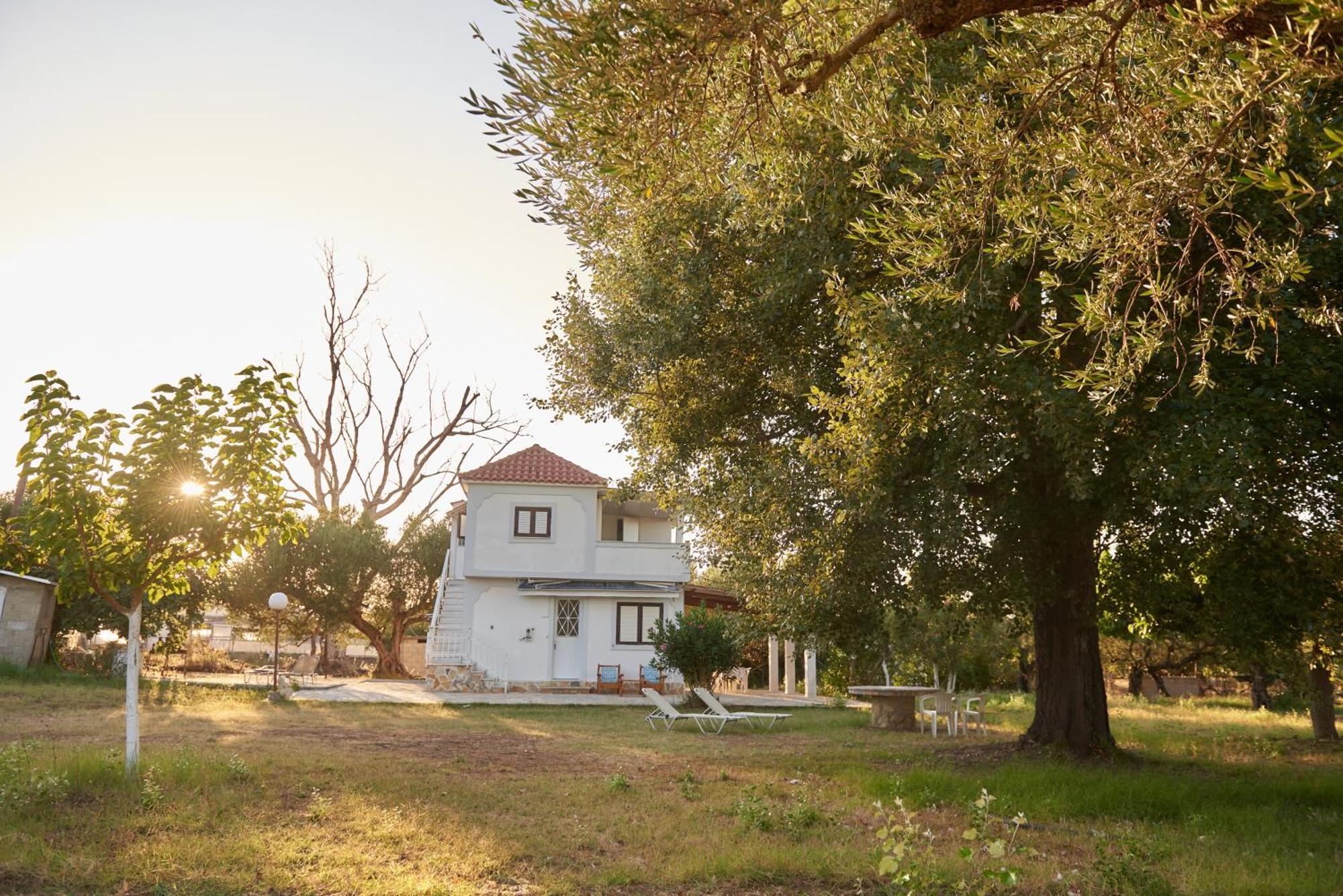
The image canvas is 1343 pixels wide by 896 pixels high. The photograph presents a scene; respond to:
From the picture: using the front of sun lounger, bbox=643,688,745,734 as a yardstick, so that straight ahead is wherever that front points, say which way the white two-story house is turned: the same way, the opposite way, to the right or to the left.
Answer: to the right

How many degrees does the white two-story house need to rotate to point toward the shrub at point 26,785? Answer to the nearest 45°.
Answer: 0° — it already faces it

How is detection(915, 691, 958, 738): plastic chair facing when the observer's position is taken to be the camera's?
facing away from the viewer and to the left of the viewer

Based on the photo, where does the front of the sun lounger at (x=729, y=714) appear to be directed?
to the viewer's right

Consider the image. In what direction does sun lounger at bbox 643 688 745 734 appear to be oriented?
to the viewer's right

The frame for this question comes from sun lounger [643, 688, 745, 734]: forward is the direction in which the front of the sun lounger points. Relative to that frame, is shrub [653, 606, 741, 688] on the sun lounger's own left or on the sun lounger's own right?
on the sun lounger's own left

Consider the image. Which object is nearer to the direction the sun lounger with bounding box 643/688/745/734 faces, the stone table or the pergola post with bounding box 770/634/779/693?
the stone table
